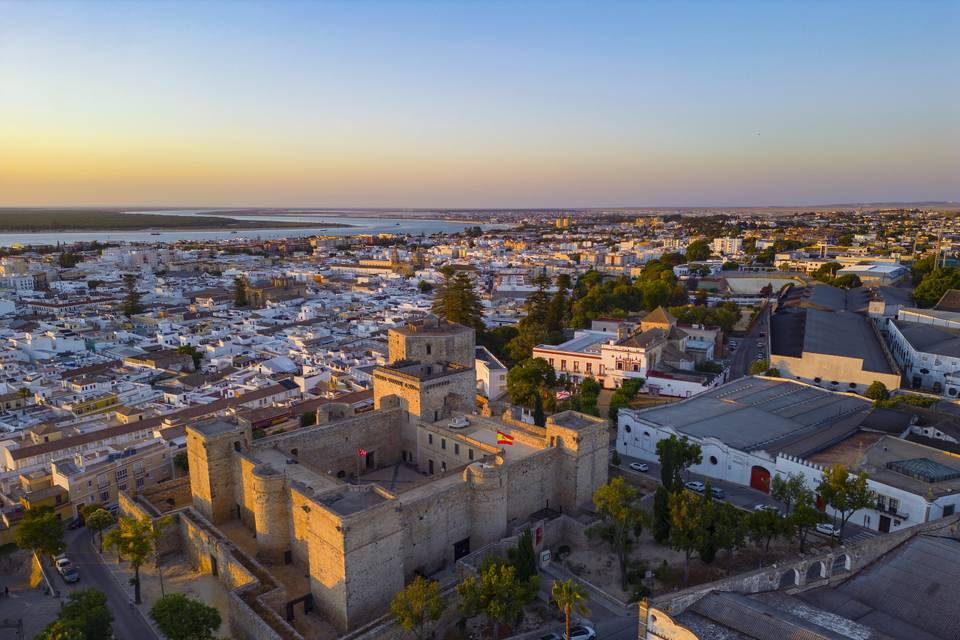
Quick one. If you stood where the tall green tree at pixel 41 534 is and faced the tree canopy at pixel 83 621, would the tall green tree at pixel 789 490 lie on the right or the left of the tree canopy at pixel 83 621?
left

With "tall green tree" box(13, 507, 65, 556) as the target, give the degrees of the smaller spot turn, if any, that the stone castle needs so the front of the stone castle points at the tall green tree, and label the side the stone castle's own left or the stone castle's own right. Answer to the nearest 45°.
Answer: approximately 135° to the stone castle's own right

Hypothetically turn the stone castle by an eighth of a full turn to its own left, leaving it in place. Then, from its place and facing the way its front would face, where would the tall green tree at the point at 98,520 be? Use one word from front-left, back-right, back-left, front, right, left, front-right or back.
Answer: back

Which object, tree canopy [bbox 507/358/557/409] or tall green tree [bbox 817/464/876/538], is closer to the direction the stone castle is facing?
the tall green tree

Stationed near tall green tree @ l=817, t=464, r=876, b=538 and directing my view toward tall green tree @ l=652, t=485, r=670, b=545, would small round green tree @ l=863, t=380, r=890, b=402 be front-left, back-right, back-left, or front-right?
back-right

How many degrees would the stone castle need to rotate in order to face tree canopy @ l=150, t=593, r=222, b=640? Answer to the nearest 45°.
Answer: approximately 90° to its right

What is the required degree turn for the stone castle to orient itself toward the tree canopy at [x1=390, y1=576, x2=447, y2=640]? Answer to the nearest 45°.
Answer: approximately 45° to its right
